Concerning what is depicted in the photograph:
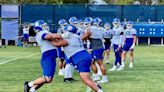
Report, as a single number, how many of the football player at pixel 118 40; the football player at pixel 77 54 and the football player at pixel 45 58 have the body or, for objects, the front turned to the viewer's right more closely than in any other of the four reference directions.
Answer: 1

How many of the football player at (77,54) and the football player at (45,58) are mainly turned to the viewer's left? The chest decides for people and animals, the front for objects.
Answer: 1

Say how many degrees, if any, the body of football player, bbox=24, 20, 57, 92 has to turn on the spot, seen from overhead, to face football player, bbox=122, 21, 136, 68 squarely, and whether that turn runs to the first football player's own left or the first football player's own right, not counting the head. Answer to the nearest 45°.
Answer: approximately 90° to the first football player's own left

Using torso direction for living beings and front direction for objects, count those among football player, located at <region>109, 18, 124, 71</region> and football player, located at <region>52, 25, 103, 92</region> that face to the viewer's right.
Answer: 0

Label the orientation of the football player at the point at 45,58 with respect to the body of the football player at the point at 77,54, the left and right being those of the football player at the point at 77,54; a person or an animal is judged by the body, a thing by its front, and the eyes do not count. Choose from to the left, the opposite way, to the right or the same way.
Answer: the opposite way

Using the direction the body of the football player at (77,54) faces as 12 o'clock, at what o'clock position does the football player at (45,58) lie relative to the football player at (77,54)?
the football player at (45,58) is roughly at 1 o'clock from the football player at (77,54).

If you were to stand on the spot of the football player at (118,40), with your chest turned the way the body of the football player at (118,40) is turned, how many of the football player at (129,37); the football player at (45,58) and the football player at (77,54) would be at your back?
1

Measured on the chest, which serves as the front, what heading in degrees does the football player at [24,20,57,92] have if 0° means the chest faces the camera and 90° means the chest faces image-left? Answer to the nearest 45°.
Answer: approximately 270°

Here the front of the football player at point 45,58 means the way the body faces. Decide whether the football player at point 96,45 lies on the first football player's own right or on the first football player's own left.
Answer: on the first football player's own left

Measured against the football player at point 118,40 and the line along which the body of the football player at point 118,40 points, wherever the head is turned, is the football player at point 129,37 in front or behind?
behind

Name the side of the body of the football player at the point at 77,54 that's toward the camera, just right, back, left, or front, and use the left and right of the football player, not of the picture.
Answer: left

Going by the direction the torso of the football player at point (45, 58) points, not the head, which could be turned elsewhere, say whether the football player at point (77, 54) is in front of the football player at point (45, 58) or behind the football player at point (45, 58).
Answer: in front
